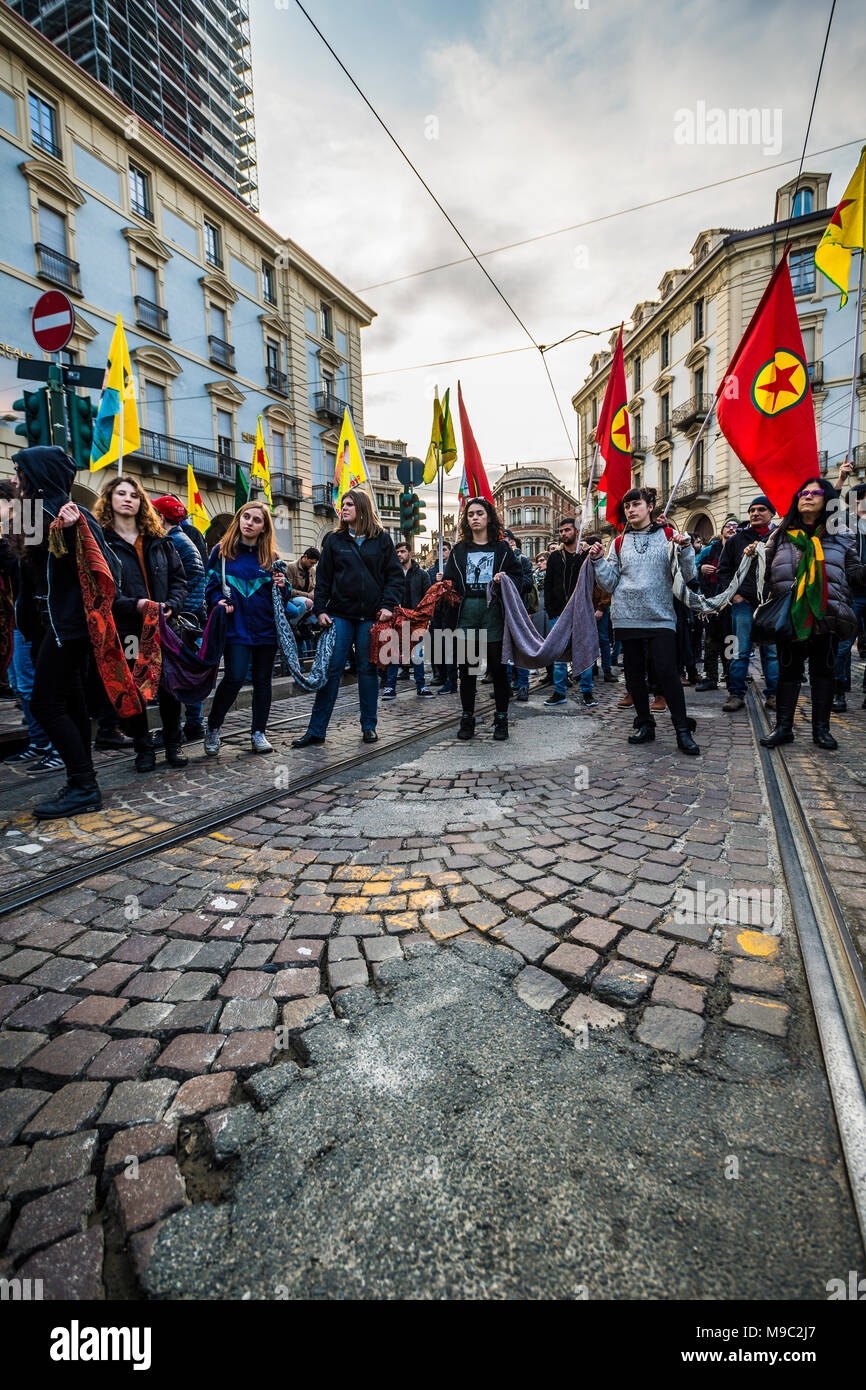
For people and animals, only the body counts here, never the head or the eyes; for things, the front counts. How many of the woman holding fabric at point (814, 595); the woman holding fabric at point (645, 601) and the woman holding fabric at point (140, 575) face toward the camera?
3

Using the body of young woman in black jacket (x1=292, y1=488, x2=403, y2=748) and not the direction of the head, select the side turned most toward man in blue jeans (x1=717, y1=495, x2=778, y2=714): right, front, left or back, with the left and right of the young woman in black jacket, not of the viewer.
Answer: left

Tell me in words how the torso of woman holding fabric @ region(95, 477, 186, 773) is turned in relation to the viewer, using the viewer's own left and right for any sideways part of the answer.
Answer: facing the viewer

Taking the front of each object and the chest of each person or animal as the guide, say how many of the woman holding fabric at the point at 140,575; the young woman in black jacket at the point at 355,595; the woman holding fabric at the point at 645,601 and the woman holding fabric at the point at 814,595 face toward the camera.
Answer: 4

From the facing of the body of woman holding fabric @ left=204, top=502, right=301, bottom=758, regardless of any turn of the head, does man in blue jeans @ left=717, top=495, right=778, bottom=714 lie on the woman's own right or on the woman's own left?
on the woman's own left

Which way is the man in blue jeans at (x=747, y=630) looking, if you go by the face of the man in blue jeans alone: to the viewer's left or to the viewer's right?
to the viewer's left

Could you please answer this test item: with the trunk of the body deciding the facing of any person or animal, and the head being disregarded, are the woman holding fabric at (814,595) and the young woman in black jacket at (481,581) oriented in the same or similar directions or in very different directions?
same or similar directions

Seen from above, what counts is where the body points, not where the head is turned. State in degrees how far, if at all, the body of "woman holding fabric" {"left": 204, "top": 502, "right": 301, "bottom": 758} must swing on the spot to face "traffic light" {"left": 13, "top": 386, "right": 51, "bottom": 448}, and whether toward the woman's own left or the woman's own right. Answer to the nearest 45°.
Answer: approximately 135° to the woman's own right

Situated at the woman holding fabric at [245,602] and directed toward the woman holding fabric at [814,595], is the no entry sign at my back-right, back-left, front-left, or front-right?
back-left

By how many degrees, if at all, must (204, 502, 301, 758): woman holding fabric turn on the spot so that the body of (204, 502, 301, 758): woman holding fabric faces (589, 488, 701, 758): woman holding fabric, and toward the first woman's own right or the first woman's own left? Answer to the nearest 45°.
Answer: approximately 90° to the first woman's own left

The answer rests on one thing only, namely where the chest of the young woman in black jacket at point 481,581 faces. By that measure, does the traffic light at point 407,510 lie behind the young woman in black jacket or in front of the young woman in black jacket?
behind

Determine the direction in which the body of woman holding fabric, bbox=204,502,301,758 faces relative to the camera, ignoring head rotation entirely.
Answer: toward the camera

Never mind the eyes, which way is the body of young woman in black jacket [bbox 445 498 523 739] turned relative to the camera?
toward the camera

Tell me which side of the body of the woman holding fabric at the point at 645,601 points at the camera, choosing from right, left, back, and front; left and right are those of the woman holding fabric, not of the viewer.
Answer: front
